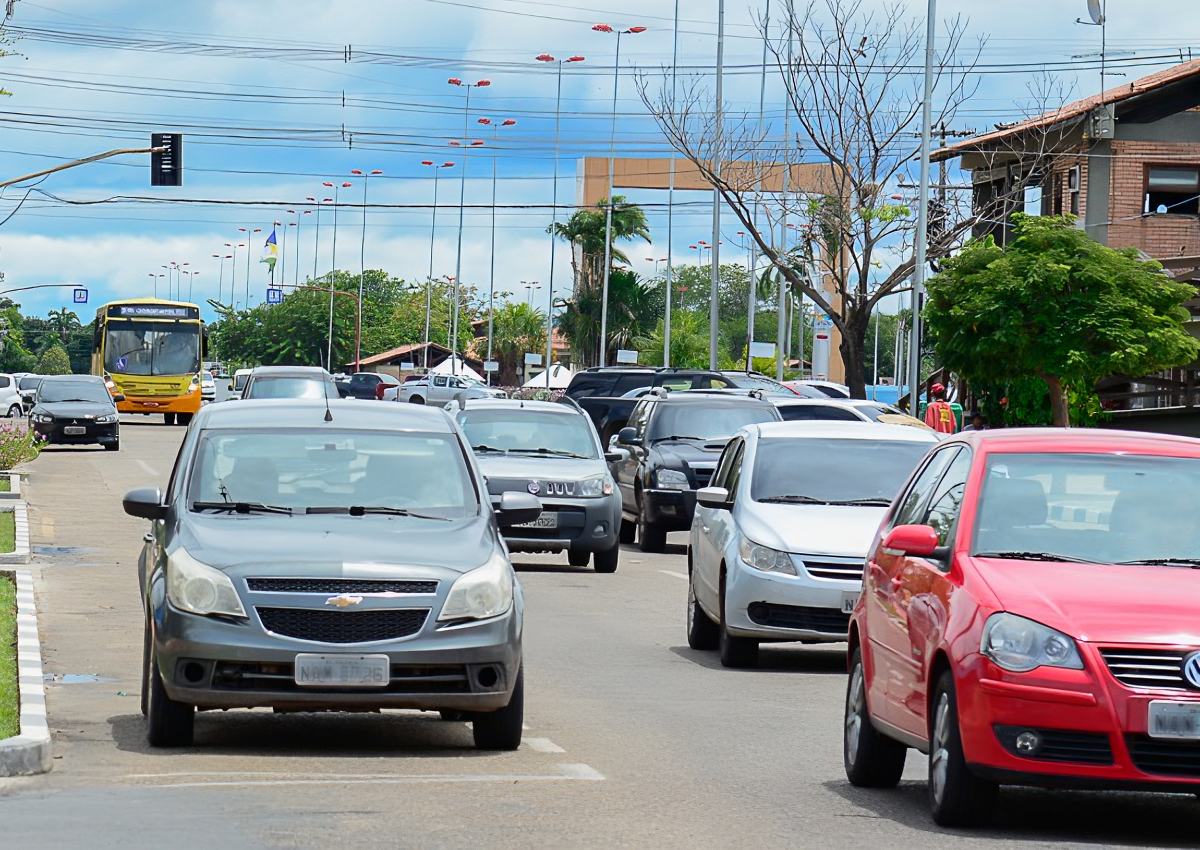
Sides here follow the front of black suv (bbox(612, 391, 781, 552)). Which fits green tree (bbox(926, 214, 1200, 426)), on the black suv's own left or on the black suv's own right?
on the black suv's own left

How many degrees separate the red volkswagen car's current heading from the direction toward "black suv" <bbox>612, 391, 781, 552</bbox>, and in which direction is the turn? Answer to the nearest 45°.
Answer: approximately 135° to its left

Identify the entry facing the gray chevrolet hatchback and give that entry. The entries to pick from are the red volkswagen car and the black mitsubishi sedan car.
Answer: the black mitsubishi sedan car

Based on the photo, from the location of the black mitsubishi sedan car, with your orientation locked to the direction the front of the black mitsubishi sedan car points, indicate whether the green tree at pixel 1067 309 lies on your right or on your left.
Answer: on your left

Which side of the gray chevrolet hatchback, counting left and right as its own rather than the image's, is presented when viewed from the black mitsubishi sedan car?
back

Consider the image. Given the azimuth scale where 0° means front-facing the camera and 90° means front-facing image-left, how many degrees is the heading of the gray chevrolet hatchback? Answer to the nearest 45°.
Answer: approximately 0°

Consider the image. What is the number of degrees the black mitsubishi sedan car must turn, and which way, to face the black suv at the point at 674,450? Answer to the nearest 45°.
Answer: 0° — it already faces it

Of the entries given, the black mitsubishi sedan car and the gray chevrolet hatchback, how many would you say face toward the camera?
2

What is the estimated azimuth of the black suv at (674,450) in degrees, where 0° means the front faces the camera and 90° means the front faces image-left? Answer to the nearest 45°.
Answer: approximately 315°
